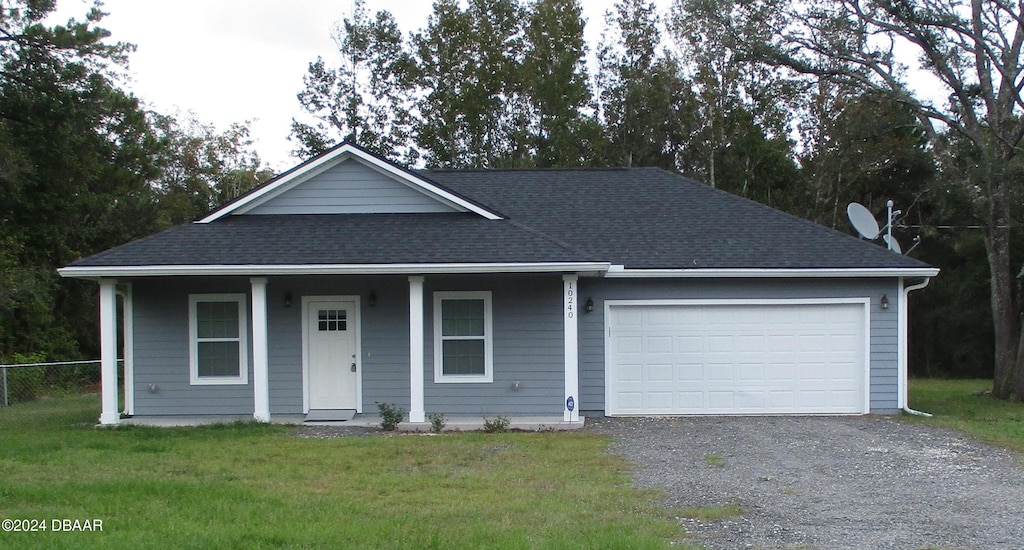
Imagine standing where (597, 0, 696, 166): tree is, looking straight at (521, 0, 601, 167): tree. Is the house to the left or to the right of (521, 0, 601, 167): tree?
left

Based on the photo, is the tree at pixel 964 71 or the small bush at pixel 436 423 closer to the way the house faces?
the small bush

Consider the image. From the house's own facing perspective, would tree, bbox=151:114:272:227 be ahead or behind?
behind

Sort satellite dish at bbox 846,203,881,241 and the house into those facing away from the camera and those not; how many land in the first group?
0

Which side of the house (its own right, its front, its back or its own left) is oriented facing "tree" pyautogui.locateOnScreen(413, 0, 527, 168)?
back

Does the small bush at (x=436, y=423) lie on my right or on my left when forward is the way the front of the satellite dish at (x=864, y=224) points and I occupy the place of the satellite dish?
on my right

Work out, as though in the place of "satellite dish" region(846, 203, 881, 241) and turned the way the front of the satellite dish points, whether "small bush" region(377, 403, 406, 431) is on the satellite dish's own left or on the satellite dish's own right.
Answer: on the satellite dish's own right
